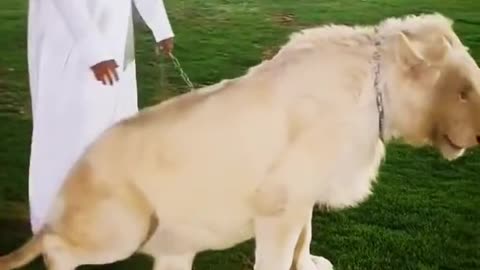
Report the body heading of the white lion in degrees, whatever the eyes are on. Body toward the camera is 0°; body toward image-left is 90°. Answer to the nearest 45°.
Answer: approximately 270°
